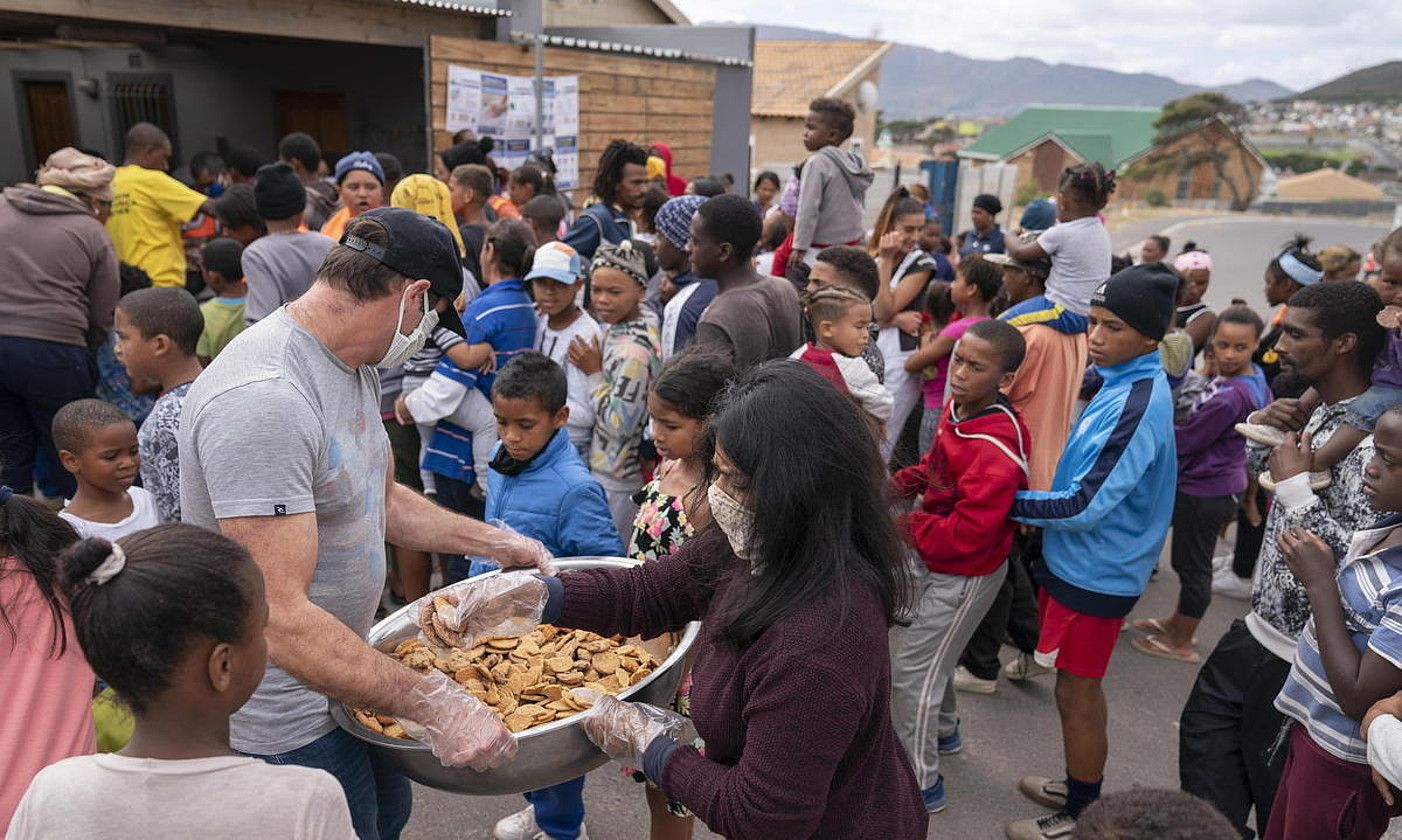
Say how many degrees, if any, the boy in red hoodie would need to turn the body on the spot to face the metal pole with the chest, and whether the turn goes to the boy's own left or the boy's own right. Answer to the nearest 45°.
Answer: approximately 90° to the boy's own right

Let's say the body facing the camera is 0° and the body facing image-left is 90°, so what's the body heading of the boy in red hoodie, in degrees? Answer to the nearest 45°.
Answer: approximately 45°

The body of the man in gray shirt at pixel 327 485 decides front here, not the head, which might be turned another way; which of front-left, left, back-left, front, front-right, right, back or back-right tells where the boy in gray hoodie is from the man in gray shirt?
front-left

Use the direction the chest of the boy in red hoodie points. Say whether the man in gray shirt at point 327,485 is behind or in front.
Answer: in front

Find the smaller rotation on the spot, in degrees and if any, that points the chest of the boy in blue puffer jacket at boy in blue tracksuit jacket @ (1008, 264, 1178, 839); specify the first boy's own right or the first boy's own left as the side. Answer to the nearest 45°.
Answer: approximately 135° to the first boy's own left

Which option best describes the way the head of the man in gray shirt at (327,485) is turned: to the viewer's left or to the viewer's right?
to the viewer's right

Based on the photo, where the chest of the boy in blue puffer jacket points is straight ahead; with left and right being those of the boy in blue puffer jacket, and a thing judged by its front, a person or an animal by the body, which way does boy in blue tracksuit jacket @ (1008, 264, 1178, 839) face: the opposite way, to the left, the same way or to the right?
to the right

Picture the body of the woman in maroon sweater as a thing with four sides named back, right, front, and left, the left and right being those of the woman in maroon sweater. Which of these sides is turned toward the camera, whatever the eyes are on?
left

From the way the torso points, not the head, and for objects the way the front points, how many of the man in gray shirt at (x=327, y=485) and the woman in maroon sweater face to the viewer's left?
1

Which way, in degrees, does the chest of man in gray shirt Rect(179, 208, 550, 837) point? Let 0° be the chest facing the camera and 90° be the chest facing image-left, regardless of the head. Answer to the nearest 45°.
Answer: approximately 270°

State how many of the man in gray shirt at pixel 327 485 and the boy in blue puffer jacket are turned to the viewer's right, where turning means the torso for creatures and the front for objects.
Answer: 1

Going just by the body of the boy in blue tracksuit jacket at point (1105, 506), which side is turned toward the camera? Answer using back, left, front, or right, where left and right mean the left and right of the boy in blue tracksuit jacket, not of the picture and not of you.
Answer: left

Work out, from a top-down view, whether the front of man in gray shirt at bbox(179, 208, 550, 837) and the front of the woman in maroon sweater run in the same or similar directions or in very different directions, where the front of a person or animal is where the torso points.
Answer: very different directions

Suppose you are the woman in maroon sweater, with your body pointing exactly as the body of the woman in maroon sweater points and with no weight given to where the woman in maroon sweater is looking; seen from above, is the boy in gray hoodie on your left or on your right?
on your right

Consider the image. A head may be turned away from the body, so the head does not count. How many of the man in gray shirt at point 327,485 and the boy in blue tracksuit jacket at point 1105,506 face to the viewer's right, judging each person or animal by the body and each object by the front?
1

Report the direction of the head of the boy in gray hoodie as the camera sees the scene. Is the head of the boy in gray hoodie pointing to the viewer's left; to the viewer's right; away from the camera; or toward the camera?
to the viewer's left

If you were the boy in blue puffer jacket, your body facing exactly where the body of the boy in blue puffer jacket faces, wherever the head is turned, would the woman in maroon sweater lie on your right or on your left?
on your left
